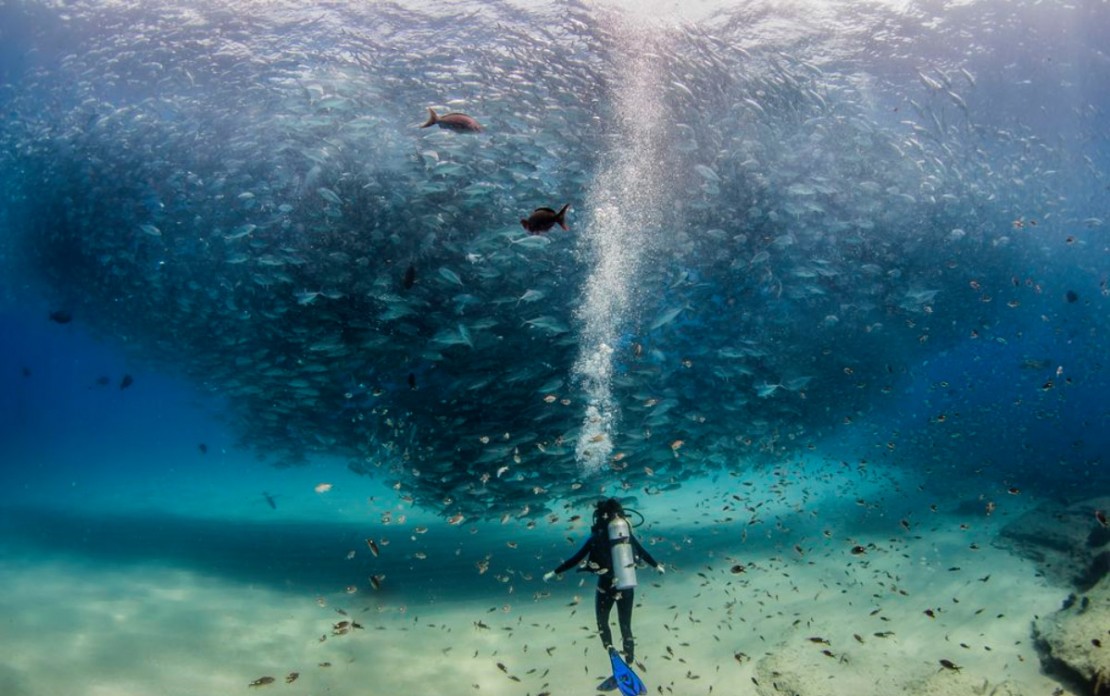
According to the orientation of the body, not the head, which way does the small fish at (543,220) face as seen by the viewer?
to the viewer's left

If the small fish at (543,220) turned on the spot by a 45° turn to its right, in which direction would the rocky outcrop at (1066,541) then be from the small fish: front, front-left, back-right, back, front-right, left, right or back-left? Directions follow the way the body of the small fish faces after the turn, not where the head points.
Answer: right

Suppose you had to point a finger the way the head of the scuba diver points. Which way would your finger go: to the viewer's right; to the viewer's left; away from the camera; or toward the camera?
away from the camera

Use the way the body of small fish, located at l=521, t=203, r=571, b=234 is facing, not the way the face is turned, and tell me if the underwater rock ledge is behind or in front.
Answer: behind

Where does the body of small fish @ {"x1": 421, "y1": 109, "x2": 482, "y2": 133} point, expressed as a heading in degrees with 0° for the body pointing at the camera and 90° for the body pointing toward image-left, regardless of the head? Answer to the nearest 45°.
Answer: approximately 270°

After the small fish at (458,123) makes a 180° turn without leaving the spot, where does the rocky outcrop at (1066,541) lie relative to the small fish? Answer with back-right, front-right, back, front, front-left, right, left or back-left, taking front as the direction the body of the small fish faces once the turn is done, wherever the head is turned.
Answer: back-right
